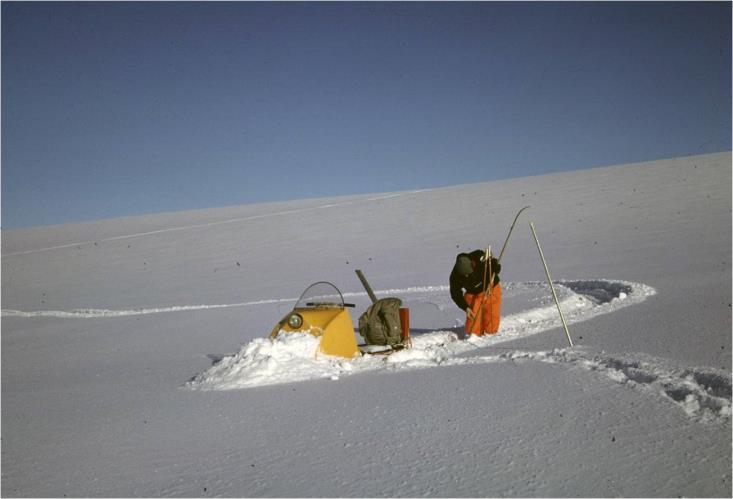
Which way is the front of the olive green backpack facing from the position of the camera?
facing to the left of the viewer
